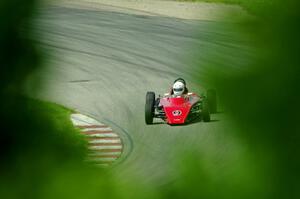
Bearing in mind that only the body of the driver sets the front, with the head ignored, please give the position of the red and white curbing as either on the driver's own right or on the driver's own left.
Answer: on the driver's own right

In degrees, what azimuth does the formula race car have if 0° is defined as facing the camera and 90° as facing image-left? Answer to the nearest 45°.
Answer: approximately 0°

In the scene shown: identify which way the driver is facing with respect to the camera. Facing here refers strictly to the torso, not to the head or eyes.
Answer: toward the camera
